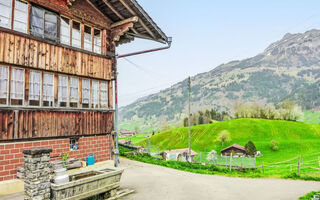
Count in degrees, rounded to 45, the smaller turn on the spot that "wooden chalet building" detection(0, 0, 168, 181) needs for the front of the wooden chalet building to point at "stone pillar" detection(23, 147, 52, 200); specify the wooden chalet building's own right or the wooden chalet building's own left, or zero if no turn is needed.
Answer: approximately 45° to the wooden chalet building's own right

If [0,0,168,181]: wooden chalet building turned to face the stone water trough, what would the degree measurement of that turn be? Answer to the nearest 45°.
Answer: approximately 45° to its right

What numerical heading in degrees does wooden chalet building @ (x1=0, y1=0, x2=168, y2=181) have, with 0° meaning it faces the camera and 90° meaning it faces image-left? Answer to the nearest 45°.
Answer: approximately 315°
